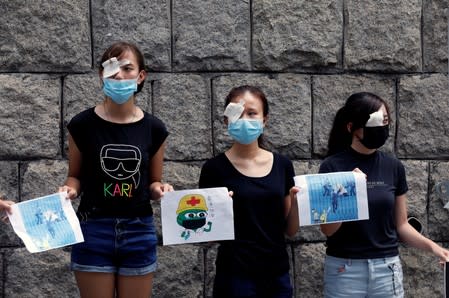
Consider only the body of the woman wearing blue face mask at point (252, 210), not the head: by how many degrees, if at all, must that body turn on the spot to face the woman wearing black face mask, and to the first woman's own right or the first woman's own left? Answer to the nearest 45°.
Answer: approximately 90° to the first woman's own left

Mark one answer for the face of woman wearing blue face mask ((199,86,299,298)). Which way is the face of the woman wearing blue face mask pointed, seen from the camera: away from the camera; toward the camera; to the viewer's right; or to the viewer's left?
toward the camera

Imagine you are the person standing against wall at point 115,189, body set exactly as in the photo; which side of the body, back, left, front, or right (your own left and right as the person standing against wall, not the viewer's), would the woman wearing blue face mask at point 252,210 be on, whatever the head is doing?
left

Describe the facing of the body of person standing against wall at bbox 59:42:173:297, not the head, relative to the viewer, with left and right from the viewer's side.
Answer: facing the viewer

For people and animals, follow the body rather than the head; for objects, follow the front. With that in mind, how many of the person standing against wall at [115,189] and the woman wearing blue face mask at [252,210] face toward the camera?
2

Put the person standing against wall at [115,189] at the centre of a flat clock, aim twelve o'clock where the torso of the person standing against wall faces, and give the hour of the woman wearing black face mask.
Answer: The woman wearing black face mask is roughly at 9 o'clock from the person standing against wall.

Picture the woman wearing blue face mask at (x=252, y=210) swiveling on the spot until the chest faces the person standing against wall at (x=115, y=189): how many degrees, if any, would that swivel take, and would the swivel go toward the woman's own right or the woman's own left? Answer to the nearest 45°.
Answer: approximately 90° to the woman's own right

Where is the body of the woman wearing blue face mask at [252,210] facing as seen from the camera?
toward the camera

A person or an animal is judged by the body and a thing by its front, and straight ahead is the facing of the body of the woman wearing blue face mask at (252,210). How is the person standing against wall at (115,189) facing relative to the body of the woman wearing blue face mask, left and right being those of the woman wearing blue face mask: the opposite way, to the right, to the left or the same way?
the same way
